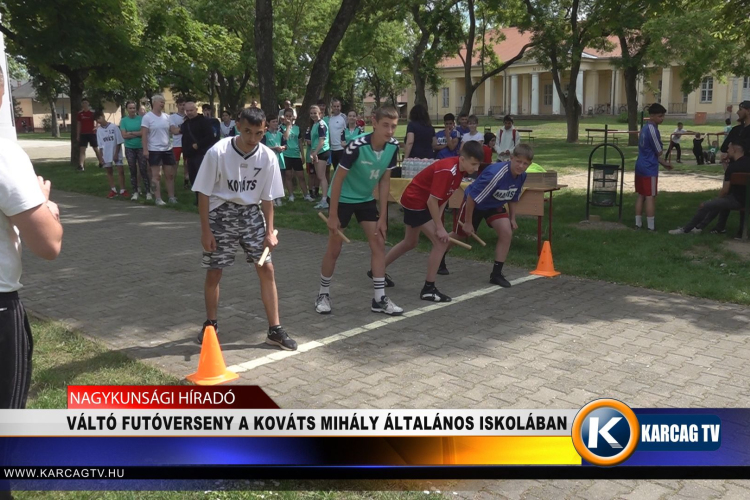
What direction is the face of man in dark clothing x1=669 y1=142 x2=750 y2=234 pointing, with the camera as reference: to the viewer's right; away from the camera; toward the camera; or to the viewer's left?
to the viewer's left

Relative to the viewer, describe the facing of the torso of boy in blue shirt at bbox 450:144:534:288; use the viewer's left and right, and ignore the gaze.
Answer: facing the viewer and to the right of the viewer

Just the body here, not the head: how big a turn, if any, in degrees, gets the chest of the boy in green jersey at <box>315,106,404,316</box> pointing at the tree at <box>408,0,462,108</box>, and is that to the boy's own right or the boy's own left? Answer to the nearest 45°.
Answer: approximately 135° to the boy's own left

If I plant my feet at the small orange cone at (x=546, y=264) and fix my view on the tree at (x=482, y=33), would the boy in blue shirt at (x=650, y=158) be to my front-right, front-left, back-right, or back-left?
front-right

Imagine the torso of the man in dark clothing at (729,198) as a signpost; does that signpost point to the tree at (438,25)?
no

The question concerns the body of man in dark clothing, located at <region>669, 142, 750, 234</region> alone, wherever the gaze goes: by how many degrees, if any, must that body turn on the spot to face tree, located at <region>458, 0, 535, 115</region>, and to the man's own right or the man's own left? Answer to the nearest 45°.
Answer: approximately 45° to the man's own right

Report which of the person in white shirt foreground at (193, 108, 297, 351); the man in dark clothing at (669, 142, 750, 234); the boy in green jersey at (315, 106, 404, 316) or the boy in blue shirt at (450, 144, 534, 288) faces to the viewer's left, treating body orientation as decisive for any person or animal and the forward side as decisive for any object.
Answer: the man in dark clothing

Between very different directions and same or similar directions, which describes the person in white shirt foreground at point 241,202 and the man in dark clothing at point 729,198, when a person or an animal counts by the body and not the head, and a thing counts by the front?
very different directions

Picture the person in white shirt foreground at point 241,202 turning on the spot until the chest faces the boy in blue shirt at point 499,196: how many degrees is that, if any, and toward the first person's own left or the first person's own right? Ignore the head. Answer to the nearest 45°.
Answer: approximately 90° to the first person's own left

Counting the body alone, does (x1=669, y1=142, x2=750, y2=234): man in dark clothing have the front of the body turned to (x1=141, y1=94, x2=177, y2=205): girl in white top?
yes

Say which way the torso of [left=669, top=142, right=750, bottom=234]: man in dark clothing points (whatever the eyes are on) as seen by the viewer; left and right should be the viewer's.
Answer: facing to the left of the viewer

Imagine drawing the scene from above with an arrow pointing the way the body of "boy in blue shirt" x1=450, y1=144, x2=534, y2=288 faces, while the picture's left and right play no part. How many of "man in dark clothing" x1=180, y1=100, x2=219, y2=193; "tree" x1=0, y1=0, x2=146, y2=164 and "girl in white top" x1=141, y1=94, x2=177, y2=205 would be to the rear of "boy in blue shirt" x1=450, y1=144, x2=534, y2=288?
3

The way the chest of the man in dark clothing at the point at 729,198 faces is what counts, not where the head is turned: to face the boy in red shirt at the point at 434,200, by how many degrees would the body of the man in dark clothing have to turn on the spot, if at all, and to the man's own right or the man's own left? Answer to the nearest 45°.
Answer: approximately 45° to the man's own left

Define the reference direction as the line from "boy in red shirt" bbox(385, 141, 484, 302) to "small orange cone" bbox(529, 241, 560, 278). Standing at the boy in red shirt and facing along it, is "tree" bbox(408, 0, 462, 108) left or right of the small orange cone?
left

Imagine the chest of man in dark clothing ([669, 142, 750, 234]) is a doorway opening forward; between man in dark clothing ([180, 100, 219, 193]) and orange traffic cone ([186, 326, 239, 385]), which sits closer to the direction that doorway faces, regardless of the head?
the man in dark clothing

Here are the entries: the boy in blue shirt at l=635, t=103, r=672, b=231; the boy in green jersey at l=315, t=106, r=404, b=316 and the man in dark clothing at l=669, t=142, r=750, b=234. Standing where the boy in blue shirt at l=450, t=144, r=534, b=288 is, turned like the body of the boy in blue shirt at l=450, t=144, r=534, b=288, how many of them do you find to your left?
2
